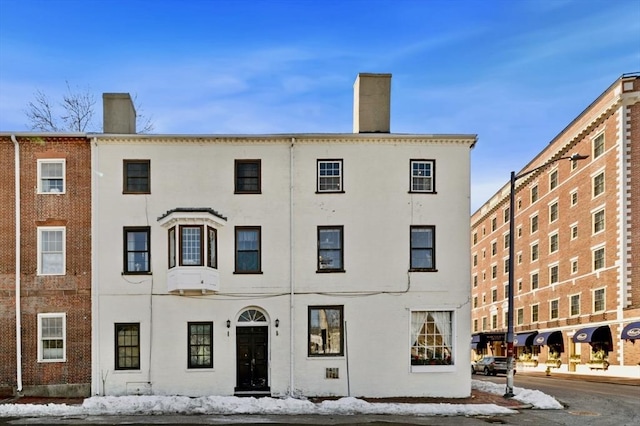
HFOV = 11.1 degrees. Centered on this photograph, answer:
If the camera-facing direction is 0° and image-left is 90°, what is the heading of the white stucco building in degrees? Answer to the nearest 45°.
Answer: approximately 0°

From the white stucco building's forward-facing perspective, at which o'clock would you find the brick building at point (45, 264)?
The brick building is roughly at 3 o'clock from the white stucco building.
